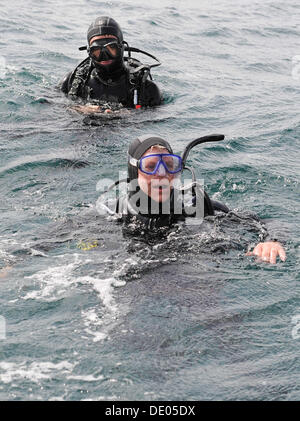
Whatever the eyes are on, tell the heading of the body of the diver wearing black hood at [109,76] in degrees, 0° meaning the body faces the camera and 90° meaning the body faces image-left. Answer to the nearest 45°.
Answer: approximately 0°

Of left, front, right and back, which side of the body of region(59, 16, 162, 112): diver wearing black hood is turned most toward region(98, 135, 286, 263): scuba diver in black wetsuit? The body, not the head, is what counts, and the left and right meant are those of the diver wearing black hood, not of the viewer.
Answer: front
